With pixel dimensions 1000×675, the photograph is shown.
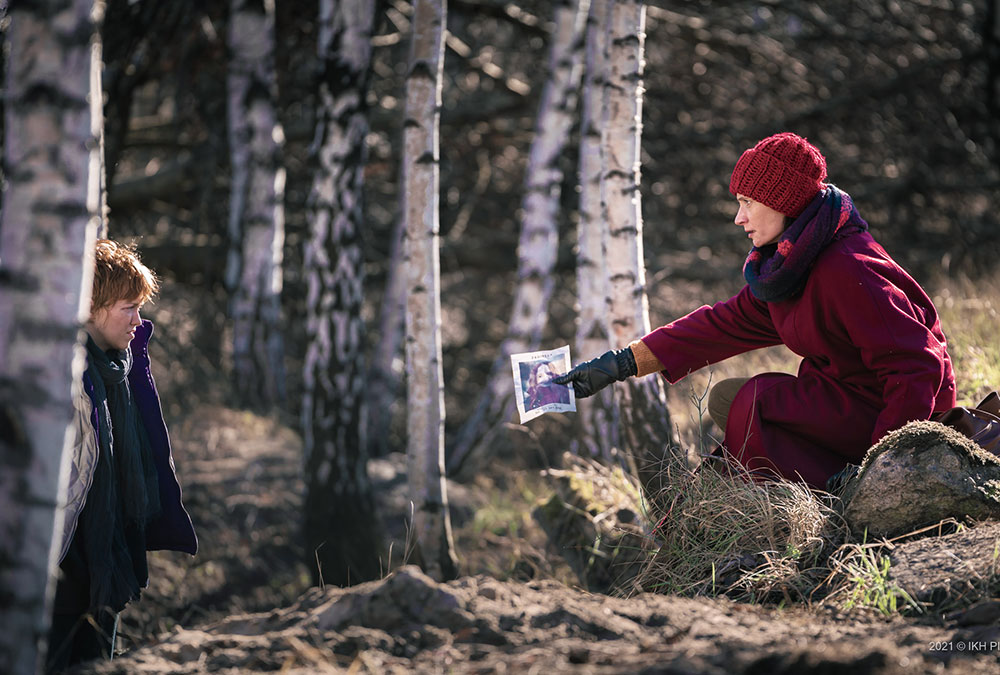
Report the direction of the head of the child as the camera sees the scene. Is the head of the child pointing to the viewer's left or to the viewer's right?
to the viewer's right

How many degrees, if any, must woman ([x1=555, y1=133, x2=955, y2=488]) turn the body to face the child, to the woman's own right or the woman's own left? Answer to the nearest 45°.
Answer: approximately 45° to the woman's own left

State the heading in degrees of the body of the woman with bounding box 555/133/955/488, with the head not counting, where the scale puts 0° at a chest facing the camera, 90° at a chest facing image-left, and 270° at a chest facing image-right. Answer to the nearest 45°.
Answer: approximately 90°
